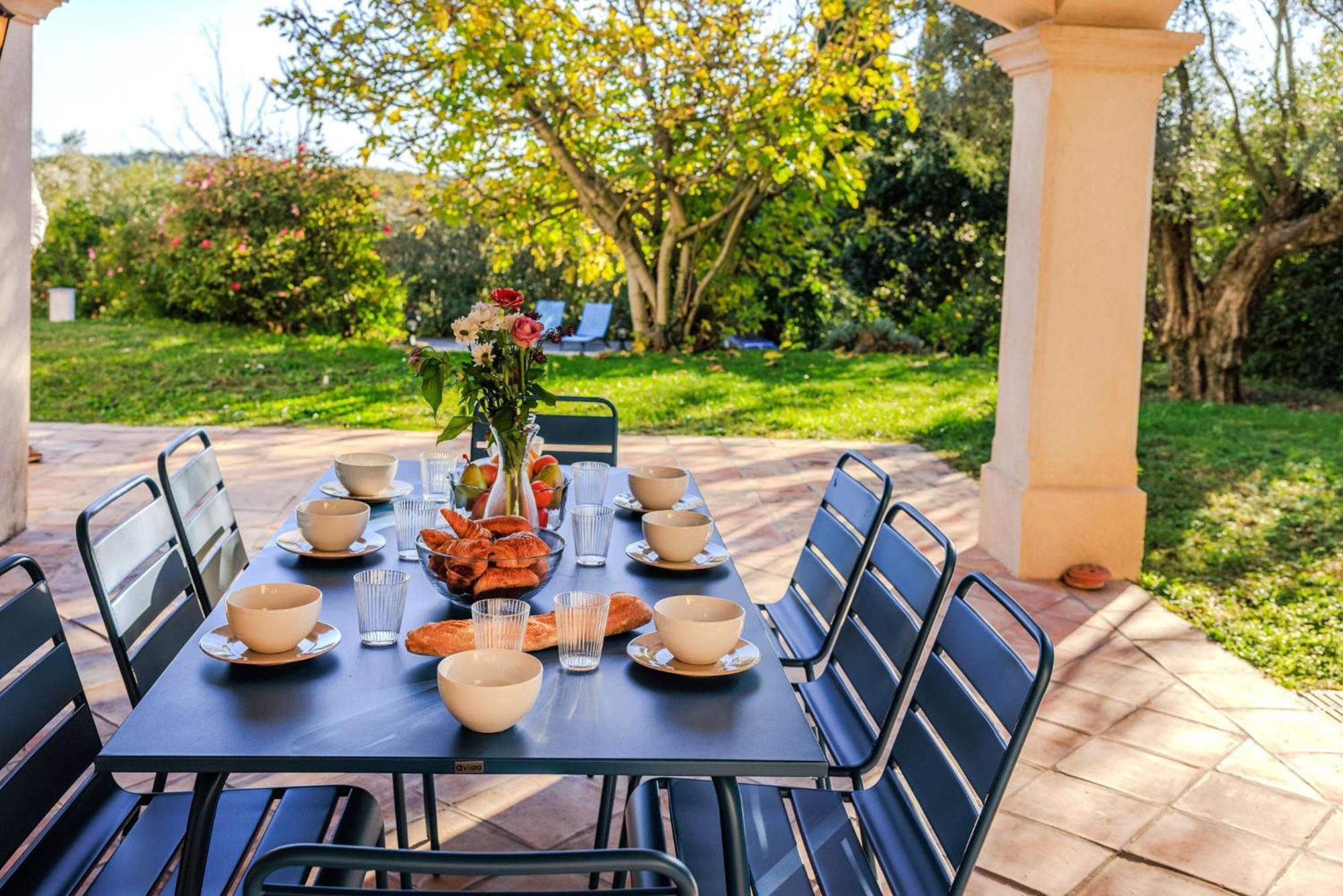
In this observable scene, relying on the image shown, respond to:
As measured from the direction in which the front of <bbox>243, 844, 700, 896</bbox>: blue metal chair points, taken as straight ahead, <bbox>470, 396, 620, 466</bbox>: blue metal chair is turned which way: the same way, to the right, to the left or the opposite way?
the opposite way

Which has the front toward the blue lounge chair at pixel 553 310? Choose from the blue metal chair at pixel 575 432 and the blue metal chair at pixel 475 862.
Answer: the blue metal chair at pixel 475 862

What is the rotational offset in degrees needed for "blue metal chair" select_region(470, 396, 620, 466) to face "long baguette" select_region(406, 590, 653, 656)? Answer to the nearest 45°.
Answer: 0° — it already faces it

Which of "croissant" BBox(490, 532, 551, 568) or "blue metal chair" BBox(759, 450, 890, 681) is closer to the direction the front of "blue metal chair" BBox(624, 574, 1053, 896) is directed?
the croissant

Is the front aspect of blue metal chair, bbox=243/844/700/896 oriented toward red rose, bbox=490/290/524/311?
yes

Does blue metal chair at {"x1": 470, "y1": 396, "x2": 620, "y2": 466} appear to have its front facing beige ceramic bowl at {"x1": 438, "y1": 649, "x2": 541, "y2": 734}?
yes

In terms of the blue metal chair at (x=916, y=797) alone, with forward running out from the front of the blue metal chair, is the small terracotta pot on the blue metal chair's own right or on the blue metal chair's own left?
on the blue metal chair's own right

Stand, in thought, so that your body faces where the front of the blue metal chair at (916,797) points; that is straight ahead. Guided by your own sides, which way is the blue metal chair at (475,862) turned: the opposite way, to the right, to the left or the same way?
to the right

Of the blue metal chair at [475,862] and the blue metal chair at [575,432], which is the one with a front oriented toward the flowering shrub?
the blue metal chair at [475,862]

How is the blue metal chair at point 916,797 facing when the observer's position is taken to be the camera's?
facing to the left of the viewer

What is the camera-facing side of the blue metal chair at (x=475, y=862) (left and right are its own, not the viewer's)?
back

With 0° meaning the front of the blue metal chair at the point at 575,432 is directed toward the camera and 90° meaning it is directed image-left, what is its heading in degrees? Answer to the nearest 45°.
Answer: approximately 0°

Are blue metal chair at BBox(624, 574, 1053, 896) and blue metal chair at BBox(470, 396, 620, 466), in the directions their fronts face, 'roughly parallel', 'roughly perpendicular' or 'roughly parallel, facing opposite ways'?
roughly perpendicular
